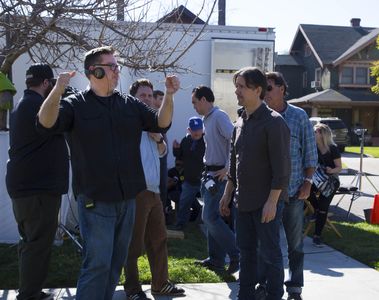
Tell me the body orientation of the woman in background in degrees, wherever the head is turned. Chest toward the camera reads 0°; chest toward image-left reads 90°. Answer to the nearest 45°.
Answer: approximately 45°

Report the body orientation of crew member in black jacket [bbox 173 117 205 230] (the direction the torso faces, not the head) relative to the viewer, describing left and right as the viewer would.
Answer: facing the viewer

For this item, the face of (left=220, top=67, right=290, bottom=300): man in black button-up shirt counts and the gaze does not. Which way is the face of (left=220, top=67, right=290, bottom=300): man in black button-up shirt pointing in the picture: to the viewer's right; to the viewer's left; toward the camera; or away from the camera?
to the viewer's left

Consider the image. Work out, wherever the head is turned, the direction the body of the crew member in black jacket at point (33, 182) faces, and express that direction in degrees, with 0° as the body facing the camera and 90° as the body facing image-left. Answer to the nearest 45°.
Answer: approximately 270°

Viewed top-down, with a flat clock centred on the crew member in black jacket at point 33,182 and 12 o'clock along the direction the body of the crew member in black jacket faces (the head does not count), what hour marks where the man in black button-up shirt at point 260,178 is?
The man in black button-up shirt is roughly at 1 o'clock from the crew member in black jacket.

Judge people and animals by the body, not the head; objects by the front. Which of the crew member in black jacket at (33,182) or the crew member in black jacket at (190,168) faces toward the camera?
the crew member in black jacket at (190,168)

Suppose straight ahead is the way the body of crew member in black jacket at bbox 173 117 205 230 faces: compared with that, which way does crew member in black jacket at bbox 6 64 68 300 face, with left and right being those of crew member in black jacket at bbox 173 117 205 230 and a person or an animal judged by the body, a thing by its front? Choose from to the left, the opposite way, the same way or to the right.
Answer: to the left

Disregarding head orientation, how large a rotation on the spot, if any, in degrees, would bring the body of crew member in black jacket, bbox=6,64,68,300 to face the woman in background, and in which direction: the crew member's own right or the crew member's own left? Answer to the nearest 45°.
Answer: approximately 45° to the crew member's own left

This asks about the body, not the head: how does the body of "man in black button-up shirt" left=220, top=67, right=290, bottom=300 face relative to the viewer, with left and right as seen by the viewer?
facing the viewer and to the left of the viewer

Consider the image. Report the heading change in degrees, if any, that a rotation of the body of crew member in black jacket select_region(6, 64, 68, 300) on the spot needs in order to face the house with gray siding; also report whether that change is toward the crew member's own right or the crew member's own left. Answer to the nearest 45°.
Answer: approximately 45° to the crew member's own left

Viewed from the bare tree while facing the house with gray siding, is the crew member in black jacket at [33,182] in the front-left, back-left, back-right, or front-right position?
back-right

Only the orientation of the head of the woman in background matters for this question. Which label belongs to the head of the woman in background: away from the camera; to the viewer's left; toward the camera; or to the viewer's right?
to the viewer's left

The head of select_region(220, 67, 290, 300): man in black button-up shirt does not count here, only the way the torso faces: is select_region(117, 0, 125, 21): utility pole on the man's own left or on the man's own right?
on the man's own right

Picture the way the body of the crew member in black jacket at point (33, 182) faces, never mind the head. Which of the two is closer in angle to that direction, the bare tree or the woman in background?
the woman in background

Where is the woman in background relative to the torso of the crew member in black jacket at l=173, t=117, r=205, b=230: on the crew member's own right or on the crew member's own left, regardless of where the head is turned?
on the crew member's own left

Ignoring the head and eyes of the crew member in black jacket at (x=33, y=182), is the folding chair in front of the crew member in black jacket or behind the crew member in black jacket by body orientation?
in front
